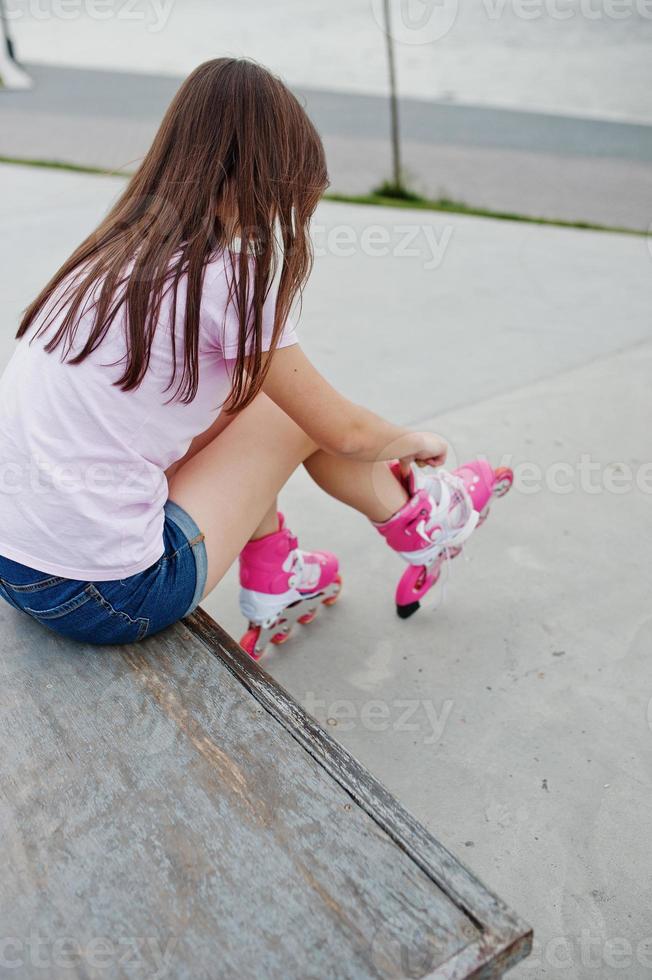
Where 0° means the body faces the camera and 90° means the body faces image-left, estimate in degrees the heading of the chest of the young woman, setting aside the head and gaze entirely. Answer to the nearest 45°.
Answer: approximately 225°

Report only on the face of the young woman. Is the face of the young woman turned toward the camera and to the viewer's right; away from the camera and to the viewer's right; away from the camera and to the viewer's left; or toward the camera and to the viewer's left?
away from the camera and to the viewer's right
